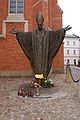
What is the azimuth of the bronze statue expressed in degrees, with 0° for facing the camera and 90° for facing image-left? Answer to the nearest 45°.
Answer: approximately 0°

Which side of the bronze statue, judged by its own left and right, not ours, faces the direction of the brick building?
back
